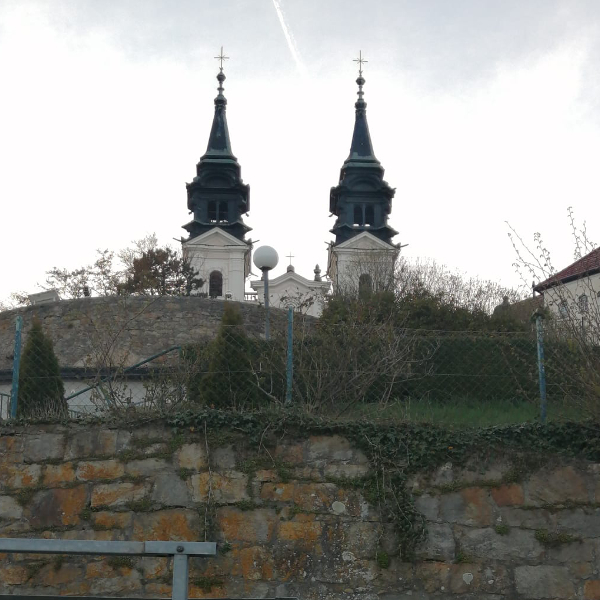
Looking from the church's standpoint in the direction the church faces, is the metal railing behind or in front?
in front

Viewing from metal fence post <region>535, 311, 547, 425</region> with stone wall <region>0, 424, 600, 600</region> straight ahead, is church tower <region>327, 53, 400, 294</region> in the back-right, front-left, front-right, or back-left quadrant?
back-right

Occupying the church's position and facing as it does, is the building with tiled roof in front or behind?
in front

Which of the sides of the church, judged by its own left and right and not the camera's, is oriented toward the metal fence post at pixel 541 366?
front

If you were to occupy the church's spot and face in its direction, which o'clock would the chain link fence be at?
The chain link fence is roughly at 12 o'clock from the church.

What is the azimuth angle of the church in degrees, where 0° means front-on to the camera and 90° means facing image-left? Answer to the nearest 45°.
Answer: approximately 0°

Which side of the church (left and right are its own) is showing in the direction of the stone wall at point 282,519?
front

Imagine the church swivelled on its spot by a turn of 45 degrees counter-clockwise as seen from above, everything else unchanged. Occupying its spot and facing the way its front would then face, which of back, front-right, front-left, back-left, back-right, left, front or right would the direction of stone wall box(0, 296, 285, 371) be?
front-right
